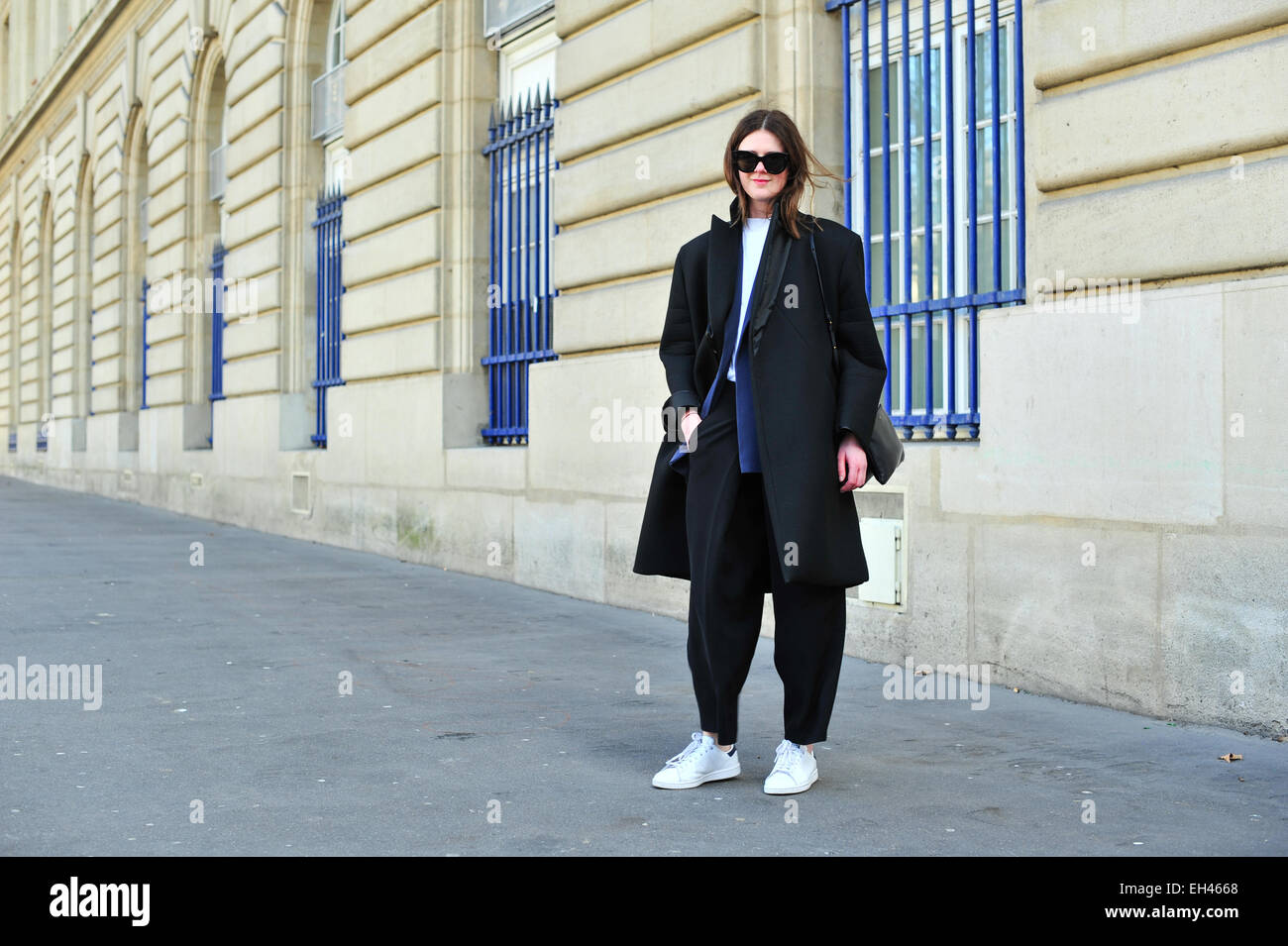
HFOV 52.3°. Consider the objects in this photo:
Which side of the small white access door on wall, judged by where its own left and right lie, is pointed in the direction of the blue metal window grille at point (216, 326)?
right

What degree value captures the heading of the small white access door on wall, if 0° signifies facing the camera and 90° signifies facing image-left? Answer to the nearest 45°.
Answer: approximately 45°

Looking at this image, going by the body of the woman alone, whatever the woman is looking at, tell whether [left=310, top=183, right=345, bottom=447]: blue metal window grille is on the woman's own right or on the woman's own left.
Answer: on the woman's own right

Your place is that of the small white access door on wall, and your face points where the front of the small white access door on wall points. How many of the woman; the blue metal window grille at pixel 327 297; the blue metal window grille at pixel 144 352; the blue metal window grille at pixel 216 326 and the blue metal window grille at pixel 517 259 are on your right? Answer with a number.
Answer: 4

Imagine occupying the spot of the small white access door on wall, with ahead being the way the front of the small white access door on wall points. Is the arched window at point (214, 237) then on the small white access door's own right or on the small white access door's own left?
on the small white access door's own right

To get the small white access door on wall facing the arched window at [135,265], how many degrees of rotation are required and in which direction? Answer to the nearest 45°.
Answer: approximately 90° to its right

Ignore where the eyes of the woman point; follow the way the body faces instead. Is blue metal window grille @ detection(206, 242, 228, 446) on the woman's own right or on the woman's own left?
on the woman's own right

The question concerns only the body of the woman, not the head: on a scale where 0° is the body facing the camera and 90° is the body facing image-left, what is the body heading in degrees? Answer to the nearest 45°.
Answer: approximately 45°
